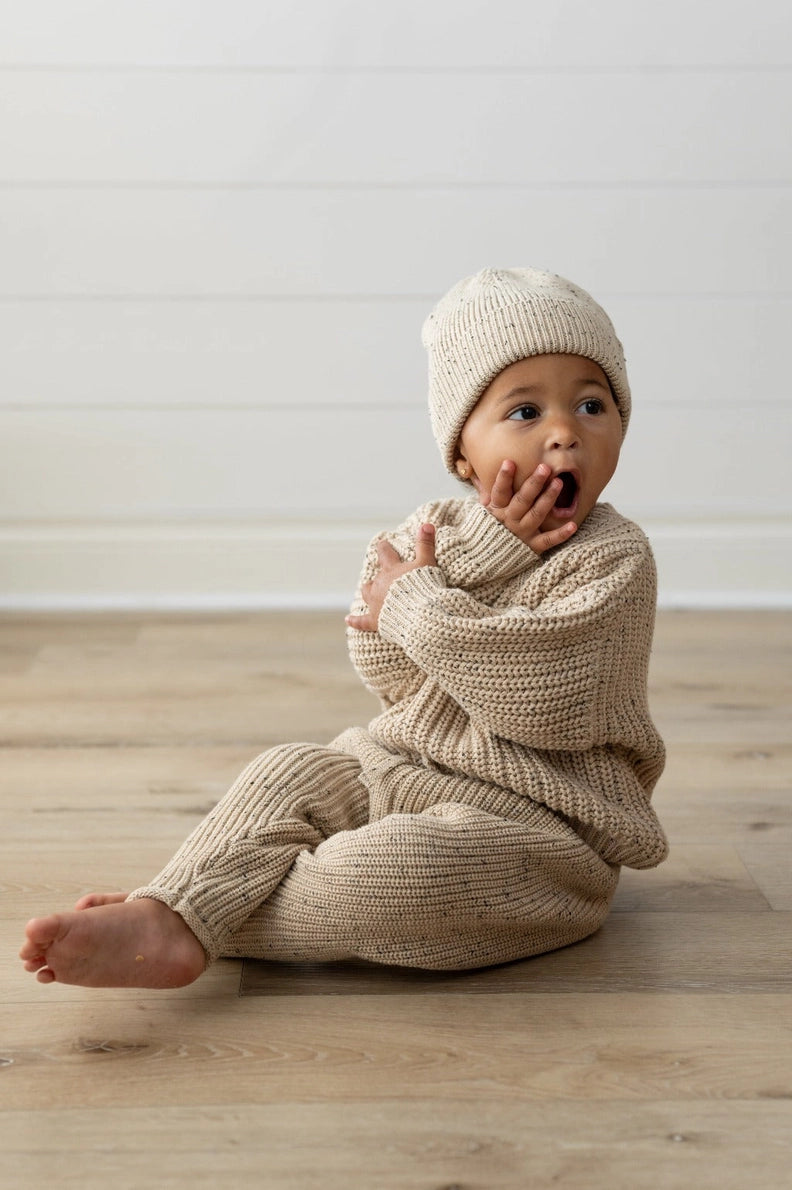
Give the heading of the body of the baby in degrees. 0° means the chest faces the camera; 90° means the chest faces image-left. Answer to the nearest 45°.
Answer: approximately 45°
